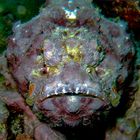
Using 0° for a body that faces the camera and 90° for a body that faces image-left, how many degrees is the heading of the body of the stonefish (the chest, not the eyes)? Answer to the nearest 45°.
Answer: approximately 0°
